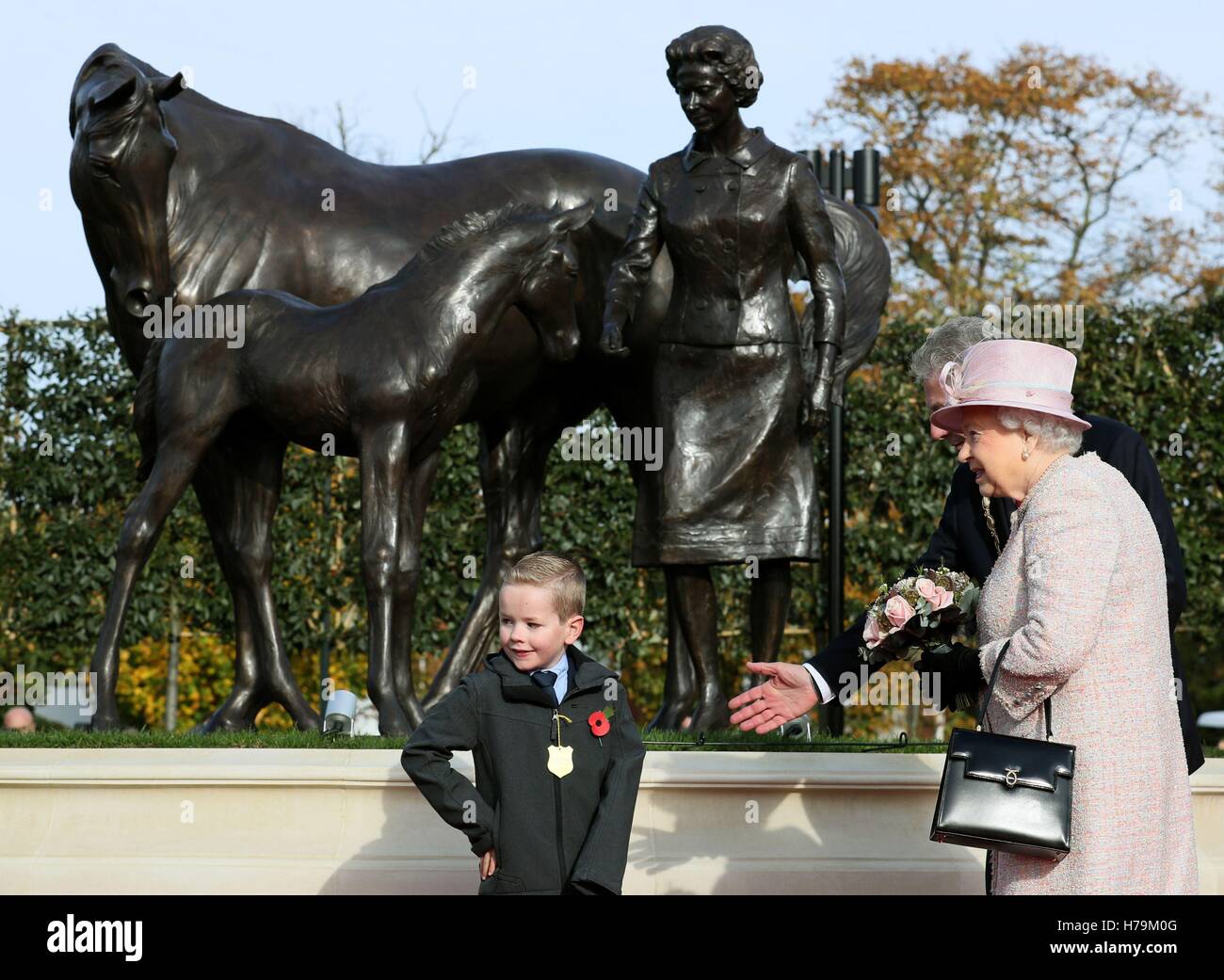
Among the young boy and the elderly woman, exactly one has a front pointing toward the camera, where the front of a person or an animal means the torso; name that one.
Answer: the young boy

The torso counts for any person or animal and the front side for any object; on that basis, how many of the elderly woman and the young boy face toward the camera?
1

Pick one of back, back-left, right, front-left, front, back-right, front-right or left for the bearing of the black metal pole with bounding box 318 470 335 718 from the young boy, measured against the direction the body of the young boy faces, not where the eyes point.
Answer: back

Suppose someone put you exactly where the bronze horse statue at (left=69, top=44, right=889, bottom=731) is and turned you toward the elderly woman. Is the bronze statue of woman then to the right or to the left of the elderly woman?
left

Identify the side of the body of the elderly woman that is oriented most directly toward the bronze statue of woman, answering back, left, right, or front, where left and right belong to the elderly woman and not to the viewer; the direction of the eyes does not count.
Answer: right

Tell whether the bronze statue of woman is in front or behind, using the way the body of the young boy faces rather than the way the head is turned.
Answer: behind

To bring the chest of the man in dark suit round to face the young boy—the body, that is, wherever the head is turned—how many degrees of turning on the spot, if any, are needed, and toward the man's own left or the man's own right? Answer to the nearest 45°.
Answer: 0° — they already face them

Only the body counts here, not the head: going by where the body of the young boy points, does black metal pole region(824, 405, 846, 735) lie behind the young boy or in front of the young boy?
behind

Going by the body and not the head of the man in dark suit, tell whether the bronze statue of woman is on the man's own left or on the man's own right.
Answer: on the man's own right

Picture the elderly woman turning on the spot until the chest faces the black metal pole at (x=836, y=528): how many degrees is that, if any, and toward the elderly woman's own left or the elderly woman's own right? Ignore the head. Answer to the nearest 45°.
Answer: approximately 90° to the elderly woman's own right

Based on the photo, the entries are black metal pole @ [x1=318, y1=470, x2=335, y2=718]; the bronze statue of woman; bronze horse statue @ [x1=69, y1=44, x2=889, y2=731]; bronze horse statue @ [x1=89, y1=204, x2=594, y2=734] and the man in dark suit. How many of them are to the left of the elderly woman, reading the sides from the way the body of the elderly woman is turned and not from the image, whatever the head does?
0

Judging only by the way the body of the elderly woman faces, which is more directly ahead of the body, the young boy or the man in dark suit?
the young boy

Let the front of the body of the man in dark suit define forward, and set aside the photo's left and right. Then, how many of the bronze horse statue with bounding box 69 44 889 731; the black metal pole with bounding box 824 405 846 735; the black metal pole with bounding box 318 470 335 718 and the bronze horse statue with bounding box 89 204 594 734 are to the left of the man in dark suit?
0

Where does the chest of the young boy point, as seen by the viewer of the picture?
toward the camera

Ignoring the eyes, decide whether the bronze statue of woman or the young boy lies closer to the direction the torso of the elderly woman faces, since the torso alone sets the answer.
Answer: the young boy

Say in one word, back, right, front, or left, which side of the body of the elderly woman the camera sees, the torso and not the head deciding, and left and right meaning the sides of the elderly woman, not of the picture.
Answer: left

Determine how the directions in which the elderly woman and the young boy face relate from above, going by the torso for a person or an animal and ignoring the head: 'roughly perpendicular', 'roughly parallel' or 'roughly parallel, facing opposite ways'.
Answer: roughly perpendicular

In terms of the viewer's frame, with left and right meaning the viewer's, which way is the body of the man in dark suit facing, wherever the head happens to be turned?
facing the viewer and to the left of the viewer

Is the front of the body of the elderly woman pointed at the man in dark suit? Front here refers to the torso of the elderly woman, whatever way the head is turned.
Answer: no
